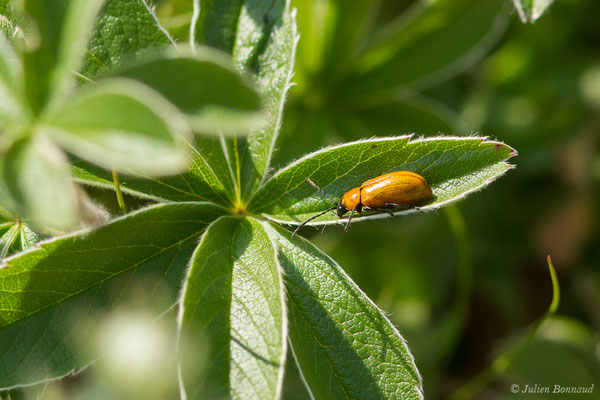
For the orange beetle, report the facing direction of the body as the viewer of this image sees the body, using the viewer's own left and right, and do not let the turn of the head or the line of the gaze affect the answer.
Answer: facing to the left of the viewer

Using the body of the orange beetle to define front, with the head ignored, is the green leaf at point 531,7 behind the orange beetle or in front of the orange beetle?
behind
